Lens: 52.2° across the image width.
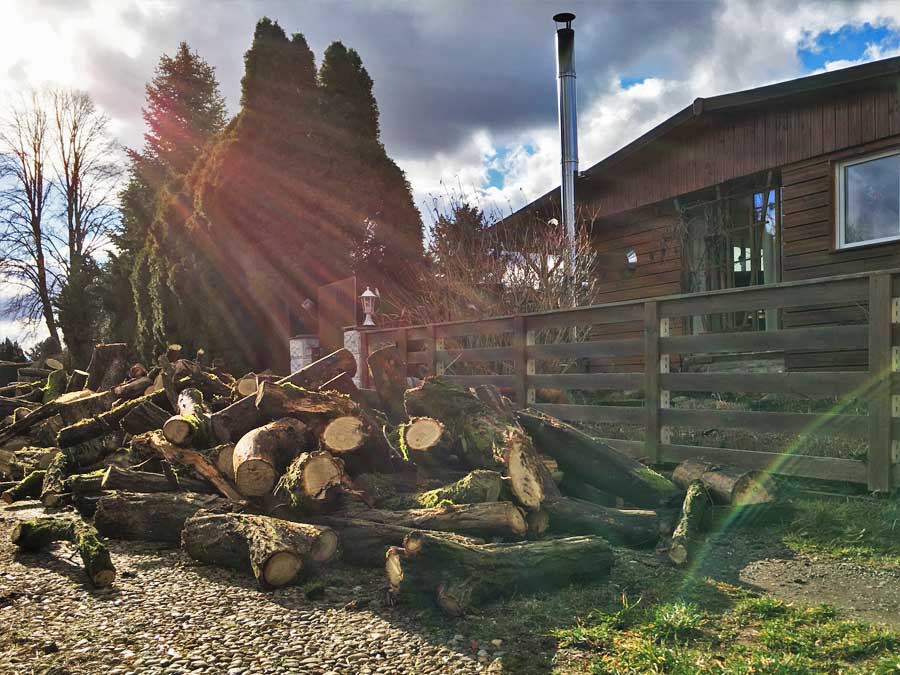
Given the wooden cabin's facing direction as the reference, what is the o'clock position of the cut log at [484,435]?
The cut log is roughly at 11 o'clock from the wooden cabin.

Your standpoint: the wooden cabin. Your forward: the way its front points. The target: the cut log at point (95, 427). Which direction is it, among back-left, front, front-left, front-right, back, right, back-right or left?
front

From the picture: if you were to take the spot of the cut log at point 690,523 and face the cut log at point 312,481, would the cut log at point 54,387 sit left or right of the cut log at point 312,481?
right

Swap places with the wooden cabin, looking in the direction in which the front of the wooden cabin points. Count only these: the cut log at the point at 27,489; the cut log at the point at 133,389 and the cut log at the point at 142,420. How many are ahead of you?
3

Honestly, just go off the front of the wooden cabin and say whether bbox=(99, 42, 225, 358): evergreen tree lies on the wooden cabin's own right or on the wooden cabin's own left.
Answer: on the wooden cabin's own right

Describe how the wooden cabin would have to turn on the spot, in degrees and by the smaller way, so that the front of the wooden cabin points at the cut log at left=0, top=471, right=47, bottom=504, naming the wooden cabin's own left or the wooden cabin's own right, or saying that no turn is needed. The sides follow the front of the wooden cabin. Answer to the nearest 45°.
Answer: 0° — it already faces it

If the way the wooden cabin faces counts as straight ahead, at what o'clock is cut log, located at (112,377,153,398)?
The cut log is roughly at 12 o'clock from the wooden cabin.

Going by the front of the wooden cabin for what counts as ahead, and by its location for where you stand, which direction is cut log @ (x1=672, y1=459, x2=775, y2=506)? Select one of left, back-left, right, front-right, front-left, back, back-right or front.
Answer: front-left

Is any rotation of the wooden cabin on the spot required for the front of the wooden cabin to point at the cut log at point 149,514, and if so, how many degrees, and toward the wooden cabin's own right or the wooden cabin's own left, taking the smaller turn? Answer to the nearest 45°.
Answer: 0° — it already faces it

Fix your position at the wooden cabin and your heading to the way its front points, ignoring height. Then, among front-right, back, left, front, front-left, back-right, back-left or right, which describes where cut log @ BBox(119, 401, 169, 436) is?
front

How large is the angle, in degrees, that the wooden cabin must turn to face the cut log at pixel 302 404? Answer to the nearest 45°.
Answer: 0° — it already faces it

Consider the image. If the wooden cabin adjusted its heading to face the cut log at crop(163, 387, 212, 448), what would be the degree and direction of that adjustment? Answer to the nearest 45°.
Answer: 0° — it already faces it

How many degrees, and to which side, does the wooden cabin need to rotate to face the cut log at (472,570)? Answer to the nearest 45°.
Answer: approximately 45° to its left

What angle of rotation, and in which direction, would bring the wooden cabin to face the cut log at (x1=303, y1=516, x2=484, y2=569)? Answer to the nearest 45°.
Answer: approximately 45° to its left

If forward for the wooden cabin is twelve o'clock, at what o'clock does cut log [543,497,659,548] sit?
The cut log is roughly at 11 o'clock from the wooden cabin.

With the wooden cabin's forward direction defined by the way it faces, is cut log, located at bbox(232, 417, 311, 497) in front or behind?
in front

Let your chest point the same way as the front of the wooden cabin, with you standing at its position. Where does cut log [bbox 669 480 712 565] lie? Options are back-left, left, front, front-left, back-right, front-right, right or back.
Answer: front-left

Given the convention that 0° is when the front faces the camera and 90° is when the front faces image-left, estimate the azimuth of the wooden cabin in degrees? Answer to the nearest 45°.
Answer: approximately 45°

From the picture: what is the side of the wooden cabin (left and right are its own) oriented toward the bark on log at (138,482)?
front

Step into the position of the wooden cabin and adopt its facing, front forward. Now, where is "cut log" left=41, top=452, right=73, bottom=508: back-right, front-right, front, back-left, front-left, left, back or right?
front
